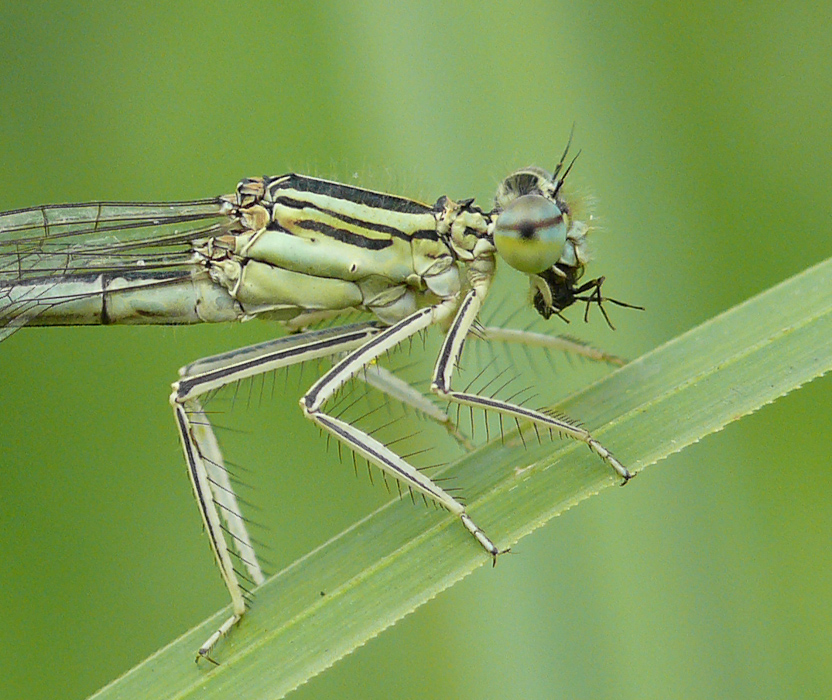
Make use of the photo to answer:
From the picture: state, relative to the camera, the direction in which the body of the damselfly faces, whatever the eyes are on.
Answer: to the viewer's right
